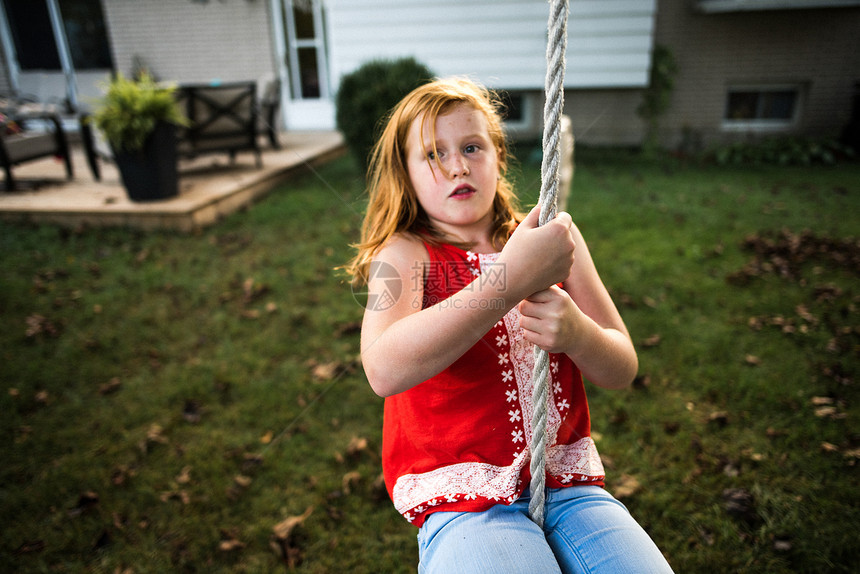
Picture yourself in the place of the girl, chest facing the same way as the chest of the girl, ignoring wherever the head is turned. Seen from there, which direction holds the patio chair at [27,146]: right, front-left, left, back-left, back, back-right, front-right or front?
back

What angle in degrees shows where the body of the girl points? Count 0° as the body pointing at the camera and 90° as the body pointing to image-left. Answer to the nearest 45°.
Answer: approximately 315°

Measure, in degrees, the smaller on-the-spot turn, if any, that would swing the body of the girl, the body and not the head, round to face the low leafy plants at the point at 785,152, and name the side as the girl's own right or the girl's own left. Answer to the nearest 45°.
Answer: approximately 90° to the girl's own left

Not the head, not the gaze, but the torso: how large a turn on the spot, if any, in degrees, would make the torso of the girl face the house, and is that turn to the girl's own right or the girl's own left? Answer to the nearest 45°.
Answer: approximately 135° to the girl's own left

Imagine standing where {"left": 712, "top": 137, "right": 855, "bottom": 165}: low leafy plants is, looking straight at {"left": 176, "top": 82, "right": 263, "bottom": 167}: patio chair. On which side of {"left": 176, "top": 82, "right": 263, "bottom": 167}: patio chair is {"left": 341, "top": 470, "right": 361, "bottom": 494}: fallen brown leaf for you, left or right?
left

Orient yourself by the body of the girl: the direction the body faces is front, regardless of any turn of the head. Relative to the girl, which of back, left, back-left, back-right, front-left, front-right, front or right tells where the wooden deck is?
back
